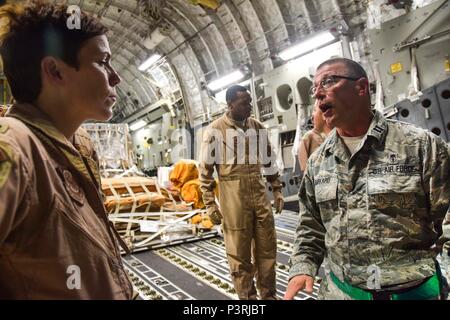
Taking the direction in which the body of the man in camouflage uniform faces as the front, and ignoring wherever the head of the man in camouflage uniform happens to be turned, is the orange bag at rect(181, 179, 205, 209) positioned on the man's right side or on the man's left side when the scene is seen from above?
on the man's right side

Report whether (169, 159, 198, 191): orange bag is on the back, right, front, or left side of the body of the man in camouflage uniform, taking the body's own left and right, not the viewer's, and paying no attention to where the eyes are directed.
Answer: right

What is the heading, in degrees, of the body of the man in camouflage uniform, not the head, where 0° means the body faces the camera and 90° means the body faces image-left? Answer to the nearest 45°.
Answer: approximately 45°

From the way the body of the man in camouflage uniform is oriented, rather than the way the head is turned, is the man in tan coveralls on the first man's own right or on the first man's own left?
on the first man's own right
